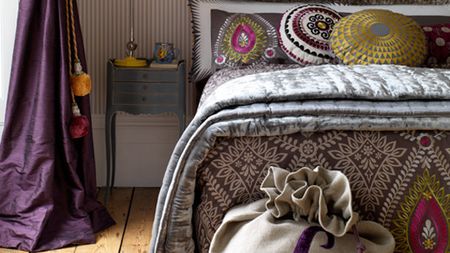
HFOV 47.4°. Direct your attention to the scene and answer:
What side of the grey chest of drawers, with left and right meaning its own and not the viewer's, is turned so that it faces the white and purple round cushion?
left

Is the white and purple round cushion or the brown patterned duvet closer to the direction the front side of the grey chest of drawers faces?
the brown patterned duvet

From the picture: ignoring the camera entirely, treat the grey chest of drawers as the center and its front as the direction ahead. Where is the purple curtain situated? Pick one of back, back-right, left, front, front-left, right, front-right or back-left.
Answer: front-right

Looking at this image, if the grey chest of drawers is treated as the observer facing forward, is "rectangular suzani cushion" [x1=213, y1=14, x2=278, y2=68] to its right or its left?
on its left

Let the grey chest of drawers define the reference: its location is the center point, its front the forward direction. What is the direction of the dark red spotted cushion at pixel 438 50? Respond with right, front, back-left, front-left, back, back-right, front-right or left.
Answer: left

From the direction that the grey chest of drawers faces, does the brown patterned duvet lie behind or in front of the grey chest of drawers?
in front

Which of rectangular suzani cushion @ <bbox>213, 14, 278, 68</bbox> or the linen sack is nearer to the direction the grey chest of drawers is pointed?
the linen sack

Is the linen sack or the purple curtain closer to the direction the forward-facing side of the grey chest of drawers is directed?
the linen sack

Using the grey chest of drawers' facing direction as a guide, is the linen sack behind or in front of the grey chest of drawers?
in front

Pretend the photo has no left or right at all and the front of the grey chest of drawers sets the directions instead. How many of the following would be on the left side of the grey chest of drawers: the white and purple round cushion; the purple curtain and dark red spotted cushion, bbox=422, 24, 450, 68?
2

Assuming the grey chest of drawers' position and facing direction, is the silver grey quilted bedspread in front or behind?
in front

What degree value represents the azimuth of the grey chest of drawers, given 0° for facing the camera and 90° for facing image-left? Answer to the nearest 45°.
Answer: approximately 0°
